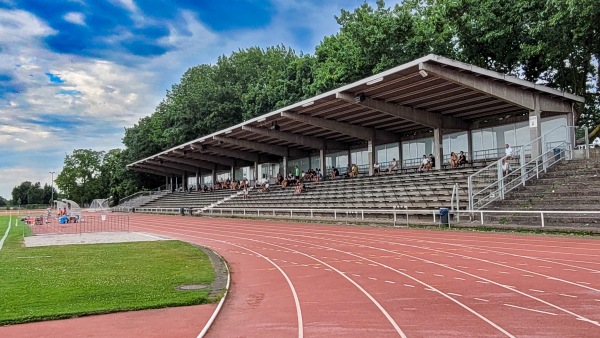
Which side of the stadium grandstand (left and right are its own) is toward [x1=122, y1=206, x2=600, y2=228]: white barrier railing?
front

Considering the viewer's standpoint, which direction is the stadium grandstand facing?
facing the viewer and to the left of the viewer

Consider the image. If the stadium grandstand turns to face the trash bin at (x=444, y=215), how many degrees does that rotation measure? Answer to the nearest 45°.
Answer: approximately 45° to its left
